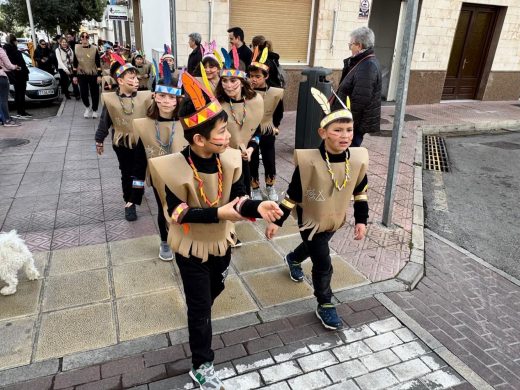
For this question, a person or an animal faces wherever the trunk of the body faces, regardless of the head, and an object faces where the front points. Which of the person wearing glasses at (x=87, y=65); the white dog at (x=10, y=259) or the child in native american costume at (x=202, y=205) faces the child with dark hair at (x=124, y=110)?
the person wearing glasses

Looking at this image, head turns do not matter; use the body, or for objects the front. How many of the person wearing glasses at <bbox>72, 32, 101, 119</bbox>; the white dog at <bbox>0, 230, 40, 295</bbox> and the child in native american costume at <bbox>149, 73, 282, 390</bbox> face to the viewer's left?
1

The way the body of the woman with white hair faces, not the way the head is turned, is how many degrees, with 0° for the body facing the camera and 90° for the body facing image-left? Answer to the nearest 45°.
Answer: approximately 90°

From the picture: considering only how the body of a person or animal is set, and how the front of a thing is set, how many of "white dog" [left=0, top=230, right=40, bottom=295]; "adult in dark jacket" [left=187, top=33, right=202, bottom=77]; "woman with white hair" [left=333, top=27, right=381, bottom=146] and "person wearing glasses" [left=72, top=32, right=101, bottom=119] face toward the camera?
1

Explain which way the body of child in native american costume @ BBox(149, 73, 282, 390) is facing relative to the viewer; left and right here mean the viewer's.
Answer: facing the viewer and to the right of the viewer

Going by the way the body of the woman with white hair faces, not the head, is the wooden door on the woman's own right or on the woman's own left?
on the woman's own right
